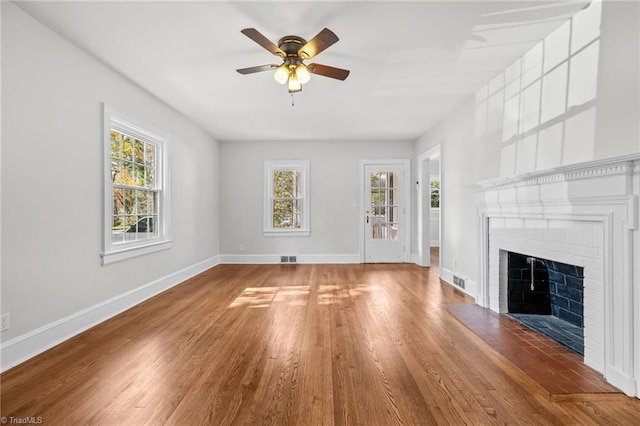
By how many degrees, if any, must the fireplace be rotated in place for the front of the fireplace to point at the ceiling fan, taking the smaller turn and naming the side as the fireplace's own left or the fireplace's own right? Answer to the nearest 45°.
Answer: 0° — it already faces it

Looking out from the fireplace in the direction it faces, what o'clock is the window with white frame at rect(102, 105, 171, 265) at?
The window with white frame is roughly at 1 o'clock from the fireplace.

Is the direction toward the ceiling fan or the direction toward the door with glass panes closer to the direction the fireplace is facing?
the ceiling fan

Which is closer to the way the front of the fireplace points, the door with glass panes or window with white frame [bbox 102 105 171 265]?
the window with white frame

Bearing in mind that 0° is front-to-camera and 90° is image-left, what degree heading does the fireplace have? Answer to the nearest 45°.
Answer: approximately 45°

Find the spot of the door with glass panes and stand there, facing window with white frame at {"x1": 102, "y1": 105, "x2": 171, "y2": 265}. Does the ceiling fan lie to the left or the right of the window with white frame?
left

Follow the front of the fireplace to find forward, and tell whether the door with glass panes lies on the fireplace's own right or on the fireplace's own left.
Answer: on the fireplace's own right
